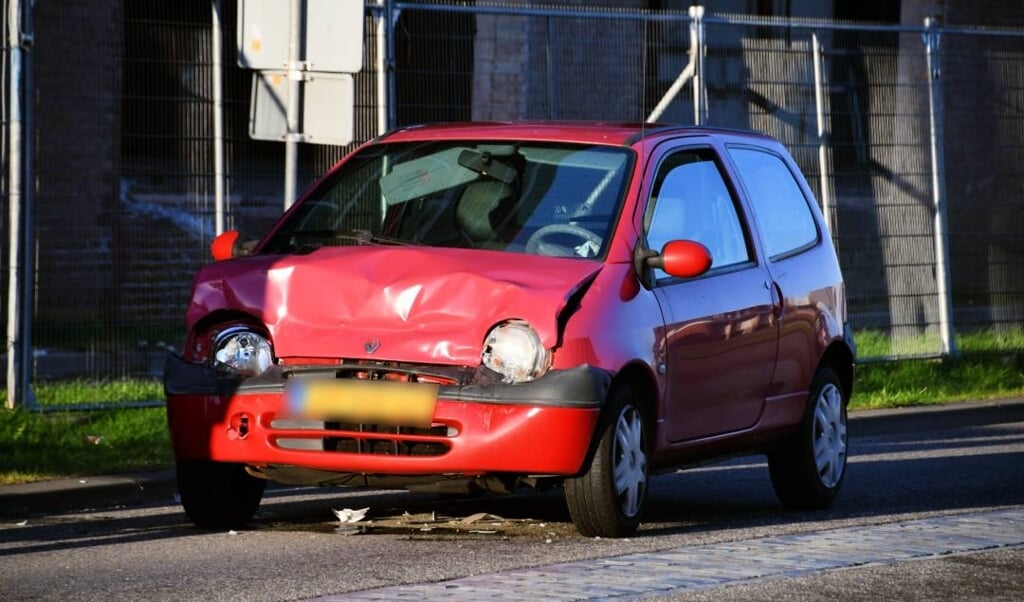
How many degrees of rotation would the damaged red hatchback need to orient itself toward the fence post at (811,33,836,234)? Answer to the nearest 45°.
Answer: approximately 135° to its right

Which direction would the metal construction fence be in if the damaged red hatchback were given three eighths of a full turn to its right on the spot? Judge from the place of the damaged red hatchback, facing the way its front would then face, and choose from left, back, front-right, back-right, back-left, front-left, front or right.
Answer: front

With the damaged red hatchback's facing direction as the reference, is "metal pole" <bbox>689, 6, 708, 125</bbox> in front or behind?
behind

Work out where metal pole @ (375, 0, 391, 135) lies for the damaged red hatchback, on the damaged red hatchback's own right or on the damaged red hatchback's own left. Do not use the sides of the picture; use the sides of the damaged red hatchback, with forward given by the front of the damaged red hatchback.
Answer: on the damaged red hatchback's own right

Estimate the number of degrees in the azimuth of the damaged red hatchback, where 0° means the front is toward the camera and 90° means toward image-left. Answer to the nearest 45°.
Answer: approximately 45°

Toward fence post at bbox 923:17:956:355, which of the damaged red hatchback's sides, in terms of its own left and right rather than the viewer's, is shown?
back

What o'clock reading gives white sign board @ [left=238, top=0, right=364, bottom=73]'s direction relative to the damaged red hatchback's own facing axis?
The white sign board is roughly at 4 o'clock from the damaged red hatchback.

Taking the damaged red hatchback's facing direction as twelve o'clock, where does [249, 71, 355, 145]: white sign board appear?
The white sign board is roughly at 4 o'clock from the damaged red hatchback.

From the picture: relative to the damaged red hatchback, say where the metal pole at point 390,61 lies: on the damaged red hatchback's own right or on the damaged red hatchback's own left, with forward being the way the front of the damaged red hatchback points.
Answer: on the damaged red hatchback's own right

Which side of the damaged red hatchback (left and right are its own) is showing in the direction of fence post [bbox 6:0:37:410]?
right
